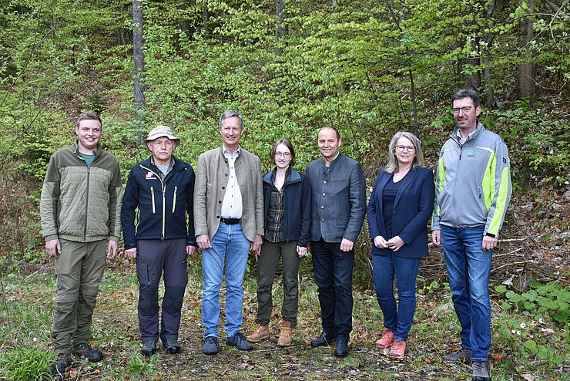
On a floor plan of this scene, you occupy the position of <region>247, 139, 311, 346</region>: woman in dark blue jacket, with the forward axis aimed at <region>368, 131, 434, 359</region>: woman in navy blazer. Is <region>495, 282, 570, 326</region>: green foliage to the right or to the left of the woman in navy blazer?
left

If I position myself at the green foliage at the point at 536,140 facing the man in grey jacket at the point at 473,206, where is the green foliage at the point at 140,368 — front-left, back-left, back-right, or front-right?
front-right

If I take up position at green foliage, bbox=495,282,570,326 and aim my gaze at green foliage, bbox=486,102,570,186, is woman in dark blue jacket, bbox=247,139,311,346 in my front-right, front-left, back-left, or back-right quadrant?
back-left

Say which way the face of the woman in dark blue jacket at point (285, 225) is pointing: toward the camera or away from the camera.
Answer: toward the camera

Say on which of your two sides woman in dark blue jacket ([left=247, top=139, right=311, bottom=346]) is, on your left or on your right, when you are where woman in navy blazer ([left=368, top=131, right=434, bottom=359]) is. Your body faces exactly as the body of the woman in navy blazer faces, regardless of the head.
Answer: on your right

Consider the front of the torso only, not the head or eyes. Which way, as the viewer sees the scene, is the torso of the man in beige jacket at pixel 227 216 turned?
toward the camera

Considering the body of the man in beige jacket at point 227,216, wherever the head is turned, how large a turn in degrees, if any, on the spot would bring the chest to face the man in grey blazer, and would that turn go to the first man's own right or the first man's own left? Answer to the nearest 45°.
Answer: approximately 90° to the first man's own left

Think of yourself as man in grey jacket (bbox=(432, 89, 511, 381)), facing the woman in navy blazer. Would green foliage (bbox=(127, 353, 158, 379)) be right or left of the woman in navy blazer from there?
left

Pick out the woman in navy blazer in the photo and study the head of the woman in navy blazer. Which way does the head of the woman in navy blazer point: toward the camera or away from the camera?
toward the camera

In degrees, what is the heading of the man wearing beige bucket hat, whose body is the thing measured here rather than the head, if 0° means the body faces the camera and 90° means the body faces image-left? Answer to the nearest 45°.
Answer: approximately 0°

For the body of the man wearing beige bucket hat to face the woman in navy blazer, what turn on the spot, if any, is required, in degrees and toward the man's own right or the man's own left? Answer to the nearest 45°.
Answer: approximately 90° to the man's own left

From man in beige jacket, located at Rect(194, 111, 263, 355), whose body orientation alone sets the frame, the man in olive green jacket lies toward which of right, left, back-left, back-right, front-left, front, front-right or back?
right

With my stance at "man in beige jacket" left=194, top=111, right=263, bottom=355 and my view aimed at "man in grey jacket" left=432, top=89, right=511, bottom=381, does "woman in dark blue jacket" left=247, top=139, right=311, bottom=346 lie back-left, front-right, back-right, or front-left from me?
front-left

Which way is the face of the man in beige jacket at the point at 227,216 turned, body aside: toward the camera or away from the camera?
toward the camera

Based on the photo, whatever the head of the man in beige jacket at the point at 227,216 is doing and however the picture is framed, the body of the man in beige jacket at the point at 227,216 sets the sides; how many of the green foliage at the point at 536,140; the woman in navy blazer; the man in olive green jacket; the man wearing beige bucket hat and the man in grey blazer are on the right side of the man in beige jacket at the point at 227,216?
2

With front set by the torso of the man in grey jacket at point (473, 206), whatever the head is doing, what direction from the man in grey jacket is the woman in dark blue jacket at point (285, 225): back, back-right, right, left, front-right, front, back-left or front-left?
front-right

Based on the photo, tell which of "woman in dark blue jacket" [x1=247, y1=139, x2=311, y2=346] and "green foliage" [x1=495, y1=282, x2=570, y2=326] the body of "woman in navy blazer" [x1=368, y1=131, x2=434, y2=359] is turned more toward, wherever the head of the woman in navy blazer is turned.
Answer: the woman in dark blue jacket

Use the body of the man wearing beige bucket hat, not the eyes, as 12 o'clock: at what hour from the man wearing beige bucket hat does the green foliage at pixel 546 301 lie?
The green foliage is roughly at 9 o'clock from the man wearing beige bucket hat.
